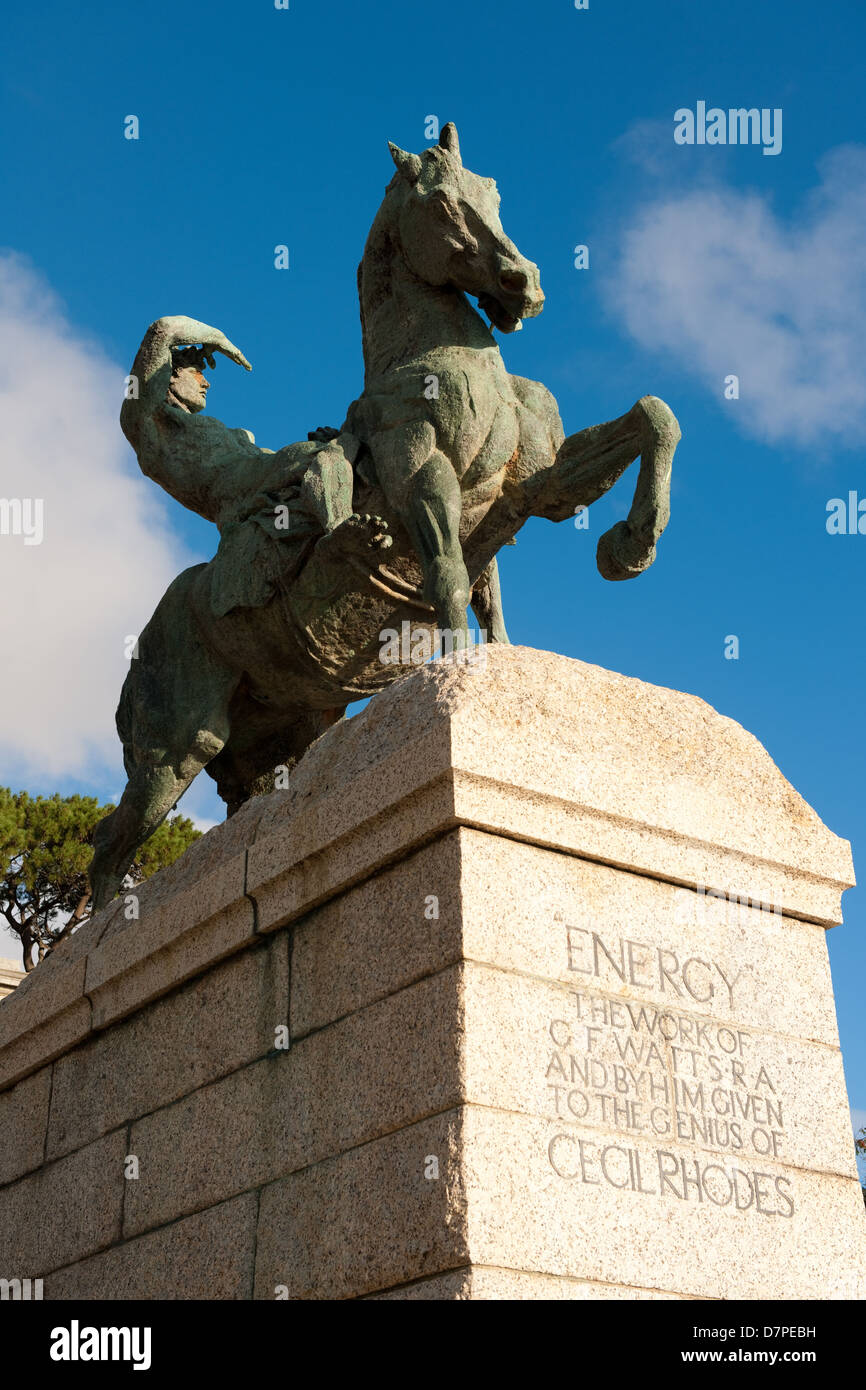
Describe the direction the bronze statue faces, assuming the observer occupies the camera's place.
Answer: facing the viewer and to the right of the viewer

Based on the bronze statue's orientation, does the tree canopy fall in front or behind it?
behind
